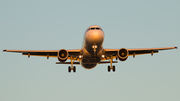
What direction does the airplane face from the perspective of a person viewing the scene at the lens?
facing the viewer
